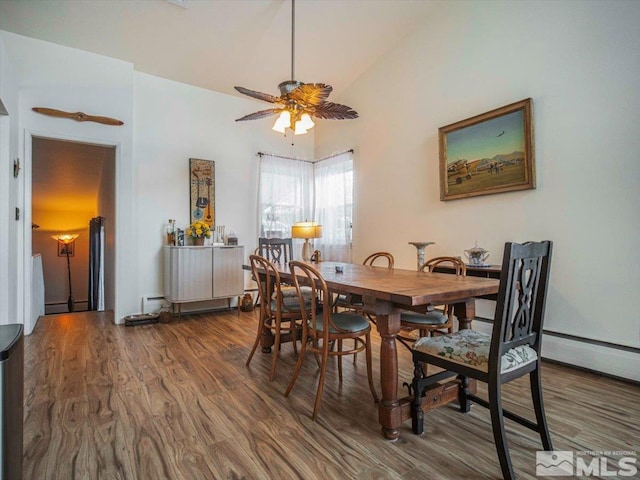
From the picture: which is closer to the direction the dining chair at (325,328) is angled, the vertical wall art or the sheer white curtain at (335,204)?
the sheer white curtain

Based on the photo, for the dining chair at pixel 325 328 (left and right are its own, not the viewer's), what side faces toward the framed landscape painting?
front

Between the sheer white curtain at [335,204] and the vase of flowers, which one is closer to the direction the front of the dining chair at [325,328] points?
the sheer white curtain

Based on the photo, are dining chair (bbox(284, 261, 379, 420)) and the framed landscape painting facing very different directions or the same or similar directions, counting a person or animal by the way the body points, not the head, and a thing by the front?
very different directions

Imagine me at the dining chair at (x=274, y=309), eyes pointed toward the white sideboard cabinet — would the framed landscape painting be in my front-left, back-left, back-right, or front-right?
back-right

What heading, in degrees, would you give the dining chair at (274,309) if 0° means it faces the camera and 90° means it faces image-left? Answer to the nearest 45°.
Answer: approximately 225°

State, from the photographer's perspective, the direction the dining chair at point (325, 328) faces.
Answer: facing away from the viewer and to the right of the viewer

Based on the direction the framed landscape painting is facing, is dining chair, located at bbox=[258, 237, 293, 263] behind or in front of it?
in front

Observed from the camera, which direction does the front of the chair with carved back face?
facing away from the viewer and to the left of the viewer

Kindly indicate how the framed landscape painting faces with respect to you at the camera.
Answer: facing the viewer and to the left of the viewer

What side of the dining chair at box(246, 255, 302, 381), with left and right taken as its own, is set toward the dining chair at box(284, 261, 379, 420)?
right

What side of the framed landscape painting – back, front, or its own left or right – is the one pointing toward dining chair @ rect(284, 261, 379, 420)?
front

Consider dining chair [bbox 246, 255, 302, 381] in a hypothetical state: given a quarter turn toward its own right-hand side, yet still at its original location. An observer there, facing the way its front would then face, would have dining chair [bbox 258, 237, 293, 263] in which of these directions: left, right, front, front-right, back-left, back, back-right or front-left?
back-left

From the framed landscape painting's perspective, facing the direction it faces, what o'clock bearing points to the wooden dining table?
The wooden dining table is roughly at 11 o'clock from the framed landscape painting.
